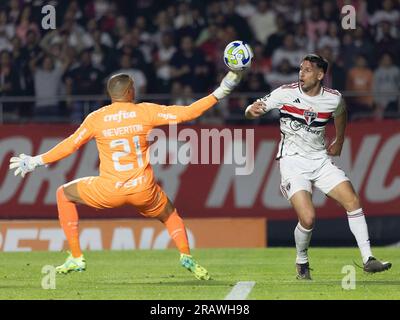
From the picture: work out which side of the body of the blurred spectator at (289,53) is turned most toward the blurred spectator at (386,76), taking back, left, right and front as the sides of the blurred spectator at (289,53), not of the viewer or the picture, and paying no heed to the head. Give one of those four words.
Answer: left

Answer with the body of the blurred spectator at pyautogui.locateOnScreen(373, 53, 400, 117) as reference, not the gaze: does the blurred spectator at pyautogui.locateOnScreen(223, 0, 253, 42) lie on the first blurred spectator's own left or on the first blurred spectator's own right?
on the first blurred spectator's own right

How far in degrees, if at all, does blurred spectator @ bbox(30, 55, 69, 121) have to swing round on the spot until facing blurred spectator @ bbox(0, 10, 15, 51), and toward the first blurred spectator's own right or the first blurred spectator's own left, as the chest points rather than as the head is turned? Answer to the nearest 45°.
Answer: approximately 135° to the first blurred spectator's own right

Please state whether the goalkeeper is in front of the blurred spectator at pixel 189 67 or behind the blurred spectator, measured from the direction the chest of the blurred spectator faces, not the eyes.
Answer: in front

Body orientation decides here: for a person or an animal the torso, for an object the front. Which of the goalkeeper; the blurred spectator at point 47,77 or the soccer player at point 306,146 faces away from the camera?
the goalkeeper

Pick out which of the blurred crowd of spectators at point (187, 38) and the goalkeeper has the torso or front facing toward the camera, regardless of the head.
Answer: the blurred crowd of spectators

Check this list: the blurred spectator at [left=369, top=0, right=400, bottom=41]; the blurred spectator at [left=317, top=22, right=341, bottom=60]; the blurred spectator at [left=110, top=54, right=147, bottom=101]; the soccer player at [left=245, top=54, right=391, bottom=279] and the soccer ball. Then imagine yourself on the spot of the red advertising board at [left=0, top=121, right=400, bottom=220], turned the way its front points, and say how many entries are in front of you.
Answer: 2

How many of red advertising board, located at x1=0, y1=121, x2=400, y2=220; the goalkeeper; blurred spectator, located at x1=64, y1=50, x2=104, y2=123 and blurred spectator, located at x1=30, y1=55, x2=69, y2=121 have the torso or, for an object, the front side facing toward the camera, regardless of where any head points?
3

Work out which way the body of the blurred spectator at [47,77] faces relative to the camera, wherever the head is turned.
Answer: toward the camera

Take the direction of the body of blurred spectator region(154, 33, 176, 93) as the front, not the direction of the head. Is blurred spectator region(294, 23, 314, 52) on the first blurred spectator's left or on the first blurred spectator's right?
on the first blurred spectator's left

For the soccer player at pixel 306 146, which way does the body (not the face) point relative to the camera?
toward the camera

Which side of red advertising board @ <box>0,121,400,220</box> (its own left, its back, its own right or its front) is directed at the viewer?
front

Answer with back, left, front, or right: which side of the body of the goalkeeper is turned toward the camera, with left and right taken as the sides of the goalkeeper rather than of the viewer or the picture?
back
